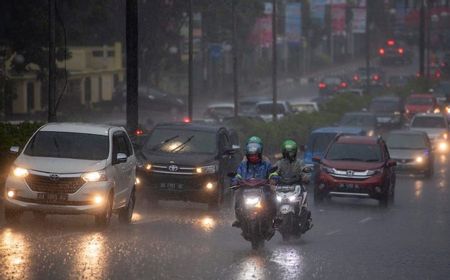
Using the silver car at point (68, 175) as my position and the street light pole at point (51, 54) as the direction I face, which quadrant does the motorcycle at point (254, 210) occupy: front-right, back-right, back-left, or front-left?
back-right

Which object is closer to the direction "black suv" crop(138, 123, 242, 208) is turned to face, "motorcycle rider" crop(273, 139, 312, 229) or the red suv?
the motorcycle rider

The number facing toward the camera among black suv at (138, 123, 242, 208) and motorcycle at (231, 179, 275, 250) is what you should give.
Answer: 2

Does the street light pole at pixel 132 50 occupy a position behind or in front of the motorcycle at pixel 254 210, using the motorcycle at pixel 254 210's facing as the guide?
behind

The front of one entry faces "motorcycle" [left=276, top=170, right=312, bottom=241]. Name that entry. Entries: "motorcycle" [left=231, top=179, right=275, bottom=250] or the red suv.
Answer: the red suv

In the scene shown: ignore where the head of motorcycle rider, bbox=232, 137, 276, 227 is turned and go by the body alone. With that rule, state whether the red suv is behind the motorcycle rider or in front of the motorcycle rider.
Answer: behind

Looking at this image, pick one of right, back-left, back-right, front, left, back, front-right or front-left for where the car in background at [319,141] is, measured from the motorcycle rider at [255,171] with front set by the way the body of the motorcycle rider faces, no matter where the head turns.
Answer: back

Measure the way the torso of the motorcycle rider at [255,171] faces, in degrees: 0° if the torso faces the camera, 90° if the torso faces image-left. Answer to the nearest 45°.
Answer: approximately 0°

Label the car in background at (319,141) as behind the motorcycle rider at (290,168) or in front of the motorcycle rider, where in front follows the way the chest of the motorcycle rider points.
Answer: behind

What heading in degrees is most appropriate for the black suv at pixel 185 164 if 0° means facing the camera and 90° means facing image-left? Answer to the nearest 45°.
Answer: approximately 0°

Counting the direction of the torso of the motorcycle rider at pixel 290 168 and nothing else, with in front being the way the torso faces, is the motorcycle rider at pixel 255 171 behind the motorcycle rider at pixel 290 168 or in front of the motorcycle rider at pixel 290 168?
in front

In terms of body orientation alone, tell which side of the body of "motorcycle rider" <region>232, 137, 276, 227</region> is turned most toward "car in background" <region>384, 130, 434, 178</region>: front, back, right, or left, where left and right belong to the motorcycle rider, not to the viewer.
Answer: back
